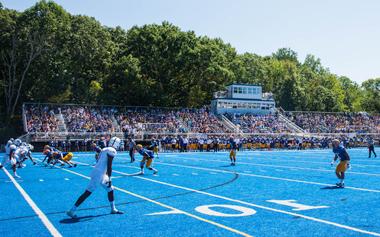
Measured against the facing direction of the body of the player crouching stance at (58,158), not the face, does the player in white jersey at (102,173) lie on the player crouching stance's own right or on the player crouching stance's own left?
on the player crouching stance's own left

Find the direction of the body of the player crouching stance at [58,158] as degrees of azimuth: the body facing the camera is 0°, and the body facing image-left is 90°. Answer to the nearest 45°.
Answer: approximately 90°

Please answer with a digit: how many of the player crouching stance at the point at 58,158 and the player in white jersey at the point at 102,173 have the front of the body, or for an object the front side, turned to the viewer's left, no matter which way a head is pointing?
1

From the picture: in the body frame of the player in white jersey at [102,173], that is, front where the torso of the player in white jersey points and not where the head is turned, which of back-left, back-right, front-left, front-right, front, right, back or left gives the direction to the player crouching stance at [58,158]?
left
